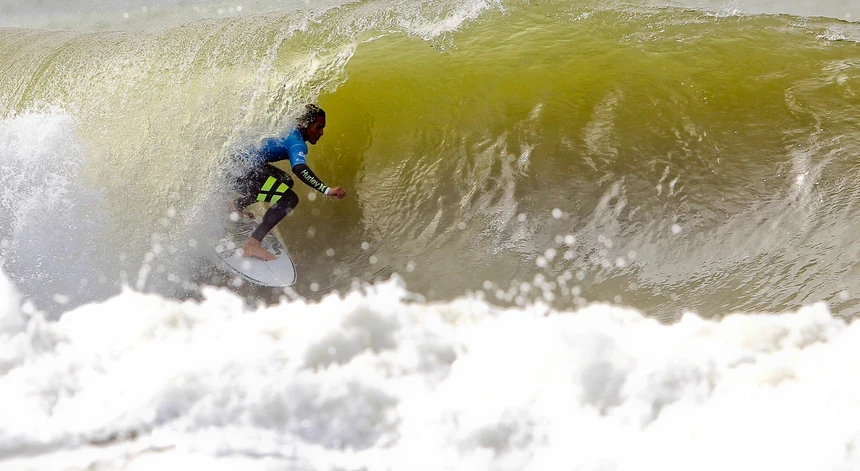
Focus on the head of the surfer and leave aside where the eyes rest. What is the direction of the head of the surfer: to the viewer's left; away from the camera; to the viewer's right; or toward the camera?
to the viewer's right

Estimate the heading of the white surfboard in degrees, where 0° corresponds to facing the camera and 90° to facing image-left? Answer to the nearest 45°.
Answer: approximately 315°
